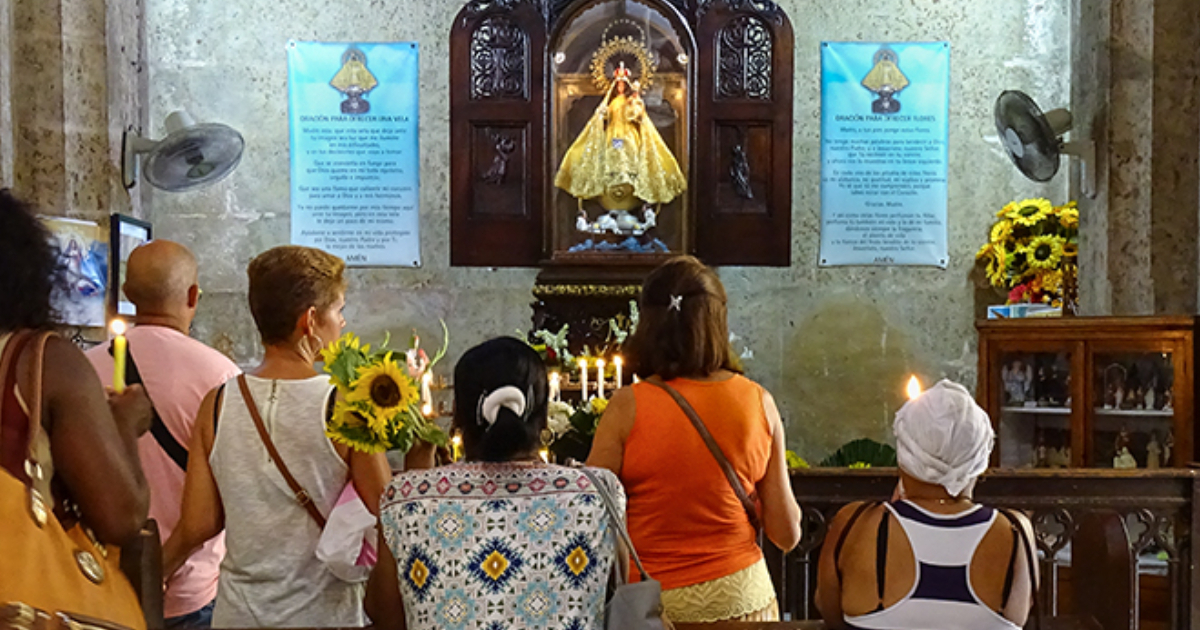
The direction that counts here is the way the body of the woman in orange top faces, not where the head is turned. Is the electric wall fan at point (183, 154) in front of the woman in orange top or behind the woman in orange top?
in front

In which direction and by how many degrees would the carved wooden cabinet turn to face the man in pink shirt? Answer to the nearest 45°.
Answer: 0° — it already faces them

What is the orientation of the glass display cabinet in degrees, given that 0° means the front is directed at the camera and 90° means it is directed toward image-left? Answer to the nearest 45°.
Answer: approximately 0°

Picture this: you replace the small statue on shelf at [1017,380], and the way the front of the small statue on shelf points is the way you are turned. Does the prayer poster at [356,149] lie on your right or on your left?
on your right

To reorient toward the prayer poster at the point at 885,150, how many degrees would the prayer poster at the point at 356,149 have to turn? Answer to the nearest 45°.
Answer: approximately 90° to its left

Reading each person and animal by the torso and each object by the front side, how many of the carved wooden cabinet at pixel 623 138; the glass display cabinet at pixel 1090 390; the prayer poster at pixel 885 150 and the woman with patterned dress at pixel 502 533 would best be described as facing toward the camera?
3

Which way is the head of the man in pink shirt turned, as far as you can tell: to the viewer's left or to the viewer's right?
to the viewer's right

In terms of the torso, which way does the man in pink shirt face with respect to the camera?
away from the camera

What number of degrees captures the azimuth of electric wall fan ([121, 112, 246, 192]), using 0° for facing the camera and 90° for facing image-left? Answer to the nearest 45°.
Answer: approximately 315°

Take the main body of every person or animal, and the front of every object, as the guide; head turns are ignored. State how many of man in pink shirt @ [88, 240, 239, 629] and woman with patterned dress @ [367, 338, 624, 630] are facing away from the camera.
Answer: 2

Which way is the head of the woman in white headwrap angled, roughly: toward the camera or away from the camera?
away from the camera

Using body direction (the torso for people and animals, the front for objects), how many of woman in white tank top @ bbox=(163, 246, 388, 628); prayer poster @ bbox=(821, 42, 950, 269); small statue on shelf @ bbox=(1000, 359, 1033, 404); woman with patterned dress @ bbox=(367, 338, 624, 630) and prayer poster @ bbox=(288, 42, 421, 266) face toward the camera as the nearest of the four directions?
3

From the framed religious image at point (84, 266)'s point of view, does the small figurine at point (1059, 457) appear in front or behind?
in front

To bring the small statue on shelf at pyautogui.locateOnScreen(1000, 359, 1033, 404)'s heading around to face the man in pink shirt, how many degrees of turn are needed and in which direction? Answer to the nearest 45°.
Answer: approximately 45° to its right

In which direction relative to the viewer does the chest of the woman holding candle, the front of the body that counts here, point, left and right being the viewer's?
facing away from the viewer and to the right of the viewer
